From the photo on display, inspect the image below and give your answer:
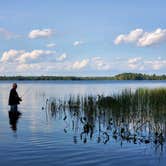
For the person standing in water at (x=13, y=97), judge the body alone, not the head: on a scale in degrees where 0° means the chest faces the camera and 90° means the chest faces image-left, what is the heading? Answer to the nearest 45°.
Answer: approximately 270°
